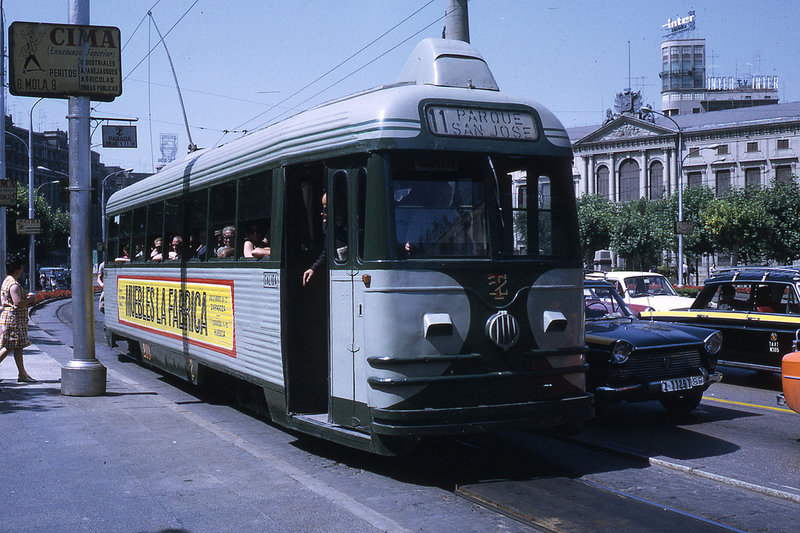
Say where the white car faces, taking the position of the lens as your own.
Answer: facing the viewer and to the right of the viewer

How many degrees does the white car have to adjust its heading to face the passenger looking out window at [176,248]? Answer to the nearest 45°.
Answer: approximately 90° to its right

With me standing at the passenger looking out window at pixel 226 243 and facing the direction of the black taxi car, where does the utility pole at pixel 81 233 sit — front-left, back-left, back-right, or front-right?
back-left

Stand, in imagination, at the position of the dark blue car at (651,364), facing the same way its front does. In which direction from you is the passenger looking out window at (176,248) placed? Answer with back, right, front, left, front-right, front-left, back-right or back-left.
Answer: back-right

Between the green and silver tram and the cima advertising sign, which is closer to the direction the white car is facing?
the green and silver tram

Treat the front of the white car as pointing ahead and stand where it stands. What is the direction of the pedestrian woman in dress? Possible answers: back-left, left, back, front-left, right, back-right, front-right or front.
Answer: right

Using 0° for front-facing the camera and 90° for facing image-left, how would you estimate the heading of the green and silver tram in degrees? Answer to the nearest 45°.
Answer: approximately 315°

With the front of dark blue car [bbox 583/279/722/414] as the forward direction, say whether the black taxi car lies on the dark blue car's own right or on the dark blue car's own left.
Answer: on the dark blue car's own left

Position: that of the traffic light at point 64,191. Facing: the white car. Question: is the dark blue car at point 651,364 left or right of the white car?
right
